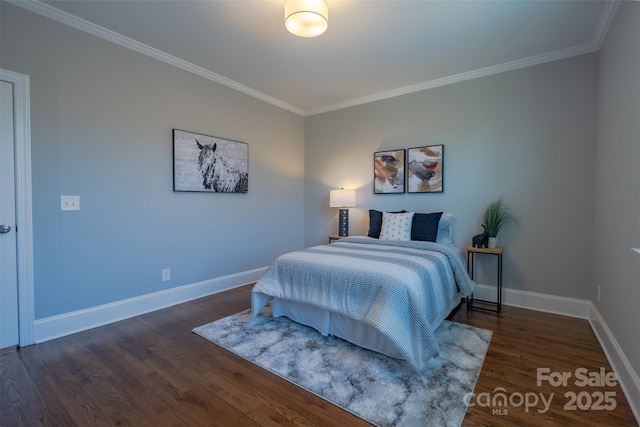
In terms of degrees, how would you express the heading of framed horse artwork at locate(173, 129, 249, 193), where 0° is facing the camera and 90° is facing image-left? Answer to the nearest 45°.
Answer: approximately 315°

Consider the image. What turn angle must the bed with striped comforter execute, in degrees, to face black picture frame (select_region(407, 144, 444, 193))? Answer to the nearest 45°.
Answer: approximately 180°

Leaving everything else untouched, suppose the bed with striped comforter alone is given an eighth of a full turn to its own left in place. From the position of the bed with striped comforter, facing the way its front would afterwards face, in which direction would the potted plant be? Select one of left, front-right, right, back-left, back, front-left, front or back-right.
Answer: back-left

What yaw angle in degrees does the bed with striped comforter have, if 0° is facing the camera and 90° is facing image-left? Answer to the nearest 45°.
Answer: approximately 45°

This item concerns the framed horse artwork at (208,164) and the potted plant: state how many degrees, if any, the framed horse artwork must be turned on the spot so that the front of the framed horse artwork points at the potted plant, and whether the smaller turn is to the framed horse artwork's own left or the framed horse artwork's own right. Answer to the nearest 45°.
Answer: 0° — it already faces it
